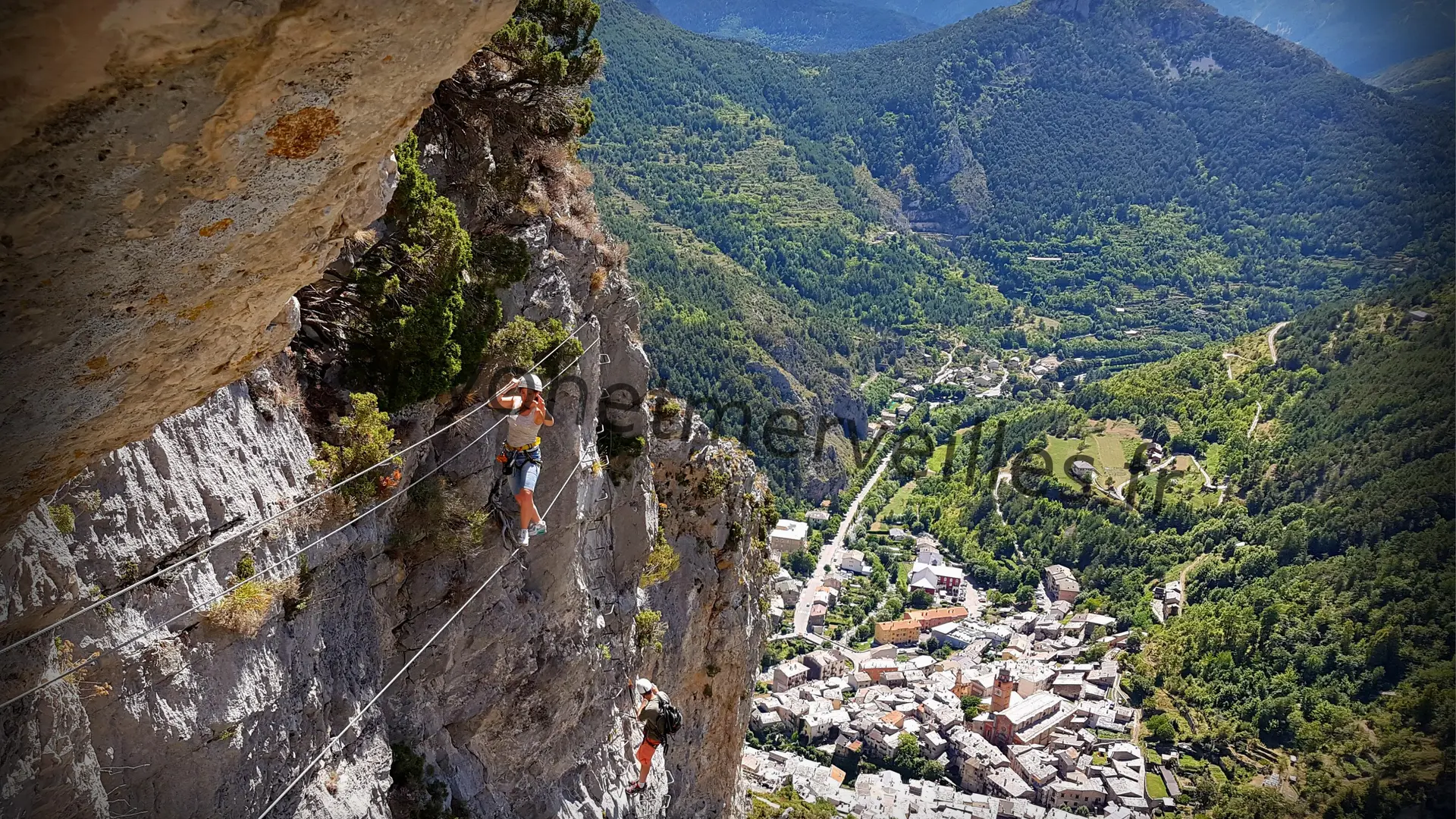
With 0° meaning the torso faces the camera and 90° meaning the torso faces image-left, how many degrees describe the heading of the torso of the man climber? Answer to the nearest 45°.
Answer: approximately 90°

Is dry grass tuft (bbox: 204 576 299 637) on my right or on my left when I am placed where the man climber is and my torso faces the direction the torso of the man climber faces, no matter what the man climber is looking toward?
on my left
